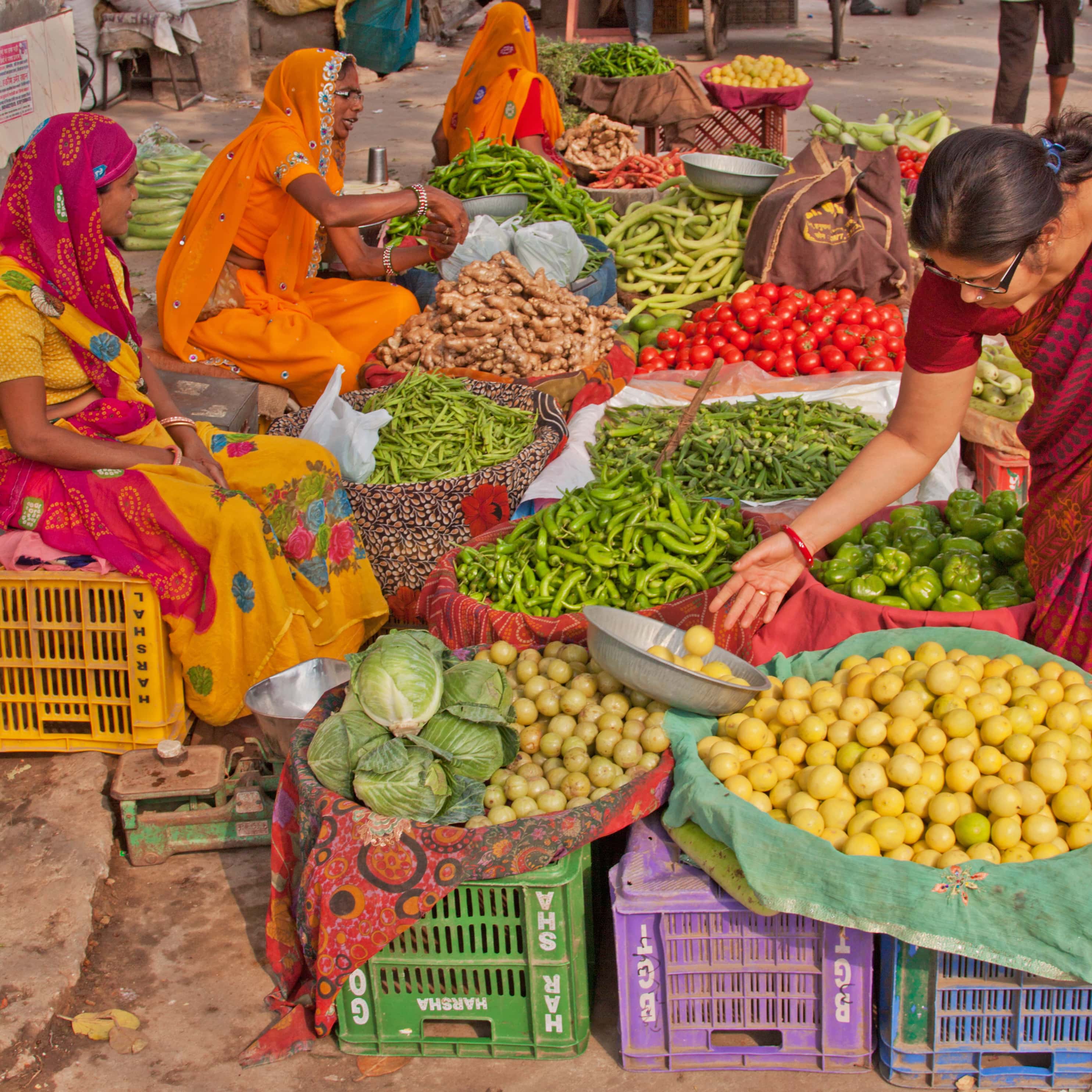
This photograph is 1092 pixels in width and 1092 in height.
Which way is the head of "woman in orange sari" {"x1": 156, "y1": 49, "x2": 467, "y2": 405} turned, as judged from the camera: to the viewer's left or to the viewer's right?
to the viewer's right

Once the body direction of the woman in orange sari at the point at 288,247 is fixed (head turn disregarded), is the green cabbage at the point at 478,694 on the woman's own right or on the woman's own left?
on the woman's own right

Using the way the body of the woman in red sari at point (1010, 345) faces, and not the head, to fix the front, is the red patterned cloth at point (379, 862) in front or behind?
in front

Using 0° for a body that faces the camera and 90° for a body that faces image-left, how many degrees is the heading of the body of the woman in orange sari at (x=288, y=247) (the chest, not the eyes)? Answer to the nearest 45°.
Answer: approximately 270°

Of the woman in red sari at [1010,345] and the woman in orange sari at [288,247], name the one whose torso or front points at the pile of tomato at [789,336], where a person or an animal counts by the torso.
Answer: the woman in orange sari

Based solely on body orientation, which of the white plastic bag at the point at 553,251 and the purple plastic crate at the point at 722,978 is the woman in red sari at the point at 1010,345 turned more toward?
the purple plastic crate

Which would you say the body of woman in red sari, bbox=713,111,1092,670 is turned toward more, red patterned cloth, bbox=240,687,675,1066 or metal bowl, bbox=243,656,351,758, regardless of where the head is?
the red patterned cloth
